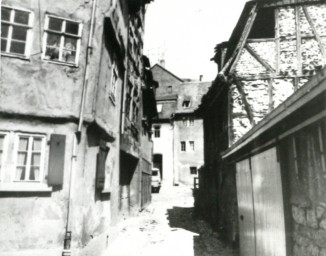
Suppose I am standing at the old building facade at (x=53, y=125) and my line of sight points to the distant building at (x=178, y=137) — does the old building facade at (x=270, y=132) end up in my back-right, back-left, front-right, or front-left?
front-right

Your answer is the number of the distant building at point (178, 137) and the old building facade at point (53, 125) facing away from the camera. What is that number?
0

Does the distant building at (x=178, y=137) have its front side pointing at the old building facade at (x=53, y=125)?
yes

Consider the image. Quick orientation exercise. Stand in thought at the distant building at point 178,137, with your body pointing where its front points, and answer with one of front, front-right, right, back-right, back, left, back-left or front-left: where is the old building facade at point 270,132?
front

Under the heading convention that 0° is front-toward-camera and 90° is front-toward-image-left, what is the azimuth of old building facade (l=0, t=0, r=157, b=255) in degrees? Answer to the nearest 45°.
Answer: approximately 315°

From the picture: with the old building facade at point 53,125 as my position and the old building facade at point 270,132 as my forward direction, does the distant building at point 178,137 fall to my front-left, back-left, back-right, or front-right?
front-left

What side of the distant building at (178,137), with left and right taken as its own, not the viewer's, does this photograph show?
front
